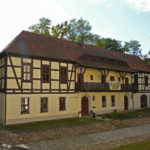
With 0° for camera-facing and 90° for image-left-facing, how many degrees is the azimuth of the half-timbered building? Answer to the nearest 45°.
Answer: approximately 315°

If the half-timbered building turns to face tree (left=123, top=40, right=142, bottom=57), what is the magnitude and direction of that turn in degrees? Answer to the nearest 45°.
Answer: approximately 90° to its left

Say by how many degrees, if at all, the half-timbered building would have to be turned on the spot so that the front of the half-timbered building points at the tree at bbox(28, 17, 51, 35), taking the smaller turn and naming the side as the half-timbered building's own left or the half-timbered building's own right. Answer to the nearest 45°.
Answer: approximately 135° to the half-timbered building's own left

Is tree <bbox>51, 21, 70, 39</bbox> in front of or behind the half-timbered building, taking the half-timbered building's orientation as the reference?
behind

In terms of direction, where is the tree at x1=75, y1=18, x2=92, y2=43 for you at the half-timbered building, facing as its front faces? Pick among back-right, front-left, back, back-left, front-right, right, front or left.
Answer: back-left

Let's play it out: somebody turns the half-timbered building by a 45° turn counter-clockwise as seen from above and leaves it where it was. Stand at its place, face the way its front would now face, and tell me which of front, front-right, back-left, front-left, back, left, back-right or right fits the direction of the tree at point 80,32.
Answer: left
